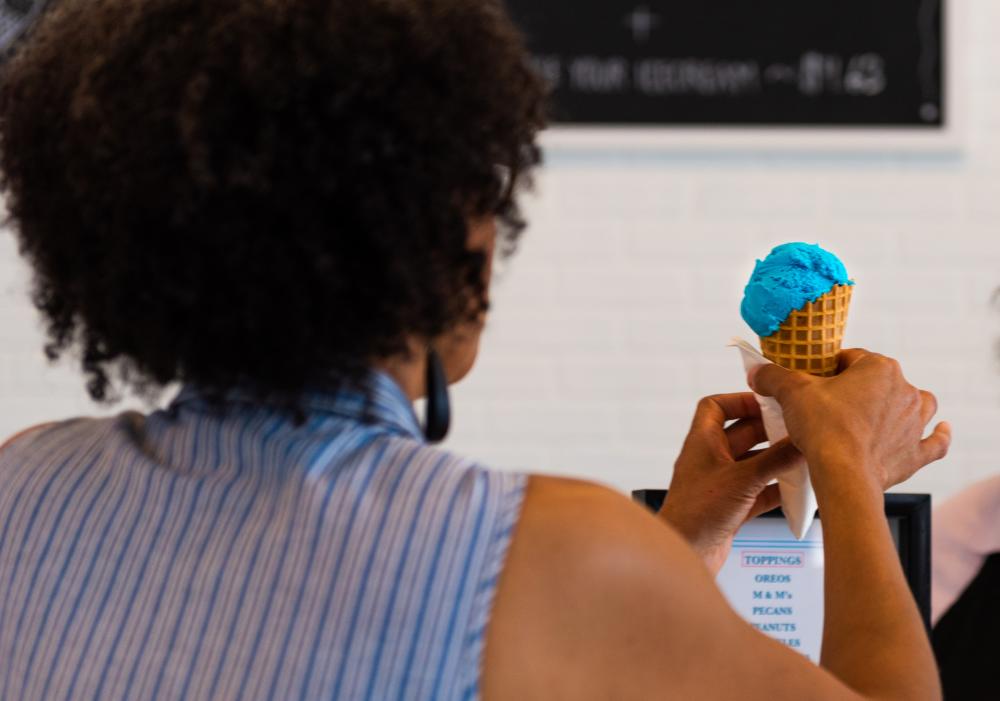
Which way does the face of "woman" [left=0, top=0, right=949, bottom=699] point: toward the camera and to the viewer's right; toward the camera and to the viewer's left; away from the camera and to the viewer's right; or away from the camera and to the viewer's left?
away from the camera and to the viewer's right

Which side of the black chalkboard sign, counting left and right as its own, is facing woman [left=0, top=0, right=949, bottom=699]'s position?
front

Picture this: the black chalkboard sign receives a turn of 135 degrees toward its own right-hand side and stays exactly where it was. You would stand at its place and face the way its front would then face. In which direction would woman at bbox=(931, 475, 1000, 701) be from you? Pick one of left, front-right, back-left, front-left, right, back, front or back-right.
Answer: back-left

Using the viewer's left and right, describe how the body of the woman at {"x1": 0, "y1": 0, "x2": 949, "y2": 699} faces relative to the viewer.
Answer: facing away from the viewer and to the right of the viewer

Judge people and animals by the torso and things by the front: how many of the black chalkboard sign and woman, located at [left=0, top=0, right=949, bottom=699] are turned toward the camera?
1

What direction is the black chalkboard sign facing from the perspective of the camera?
toward the camera
